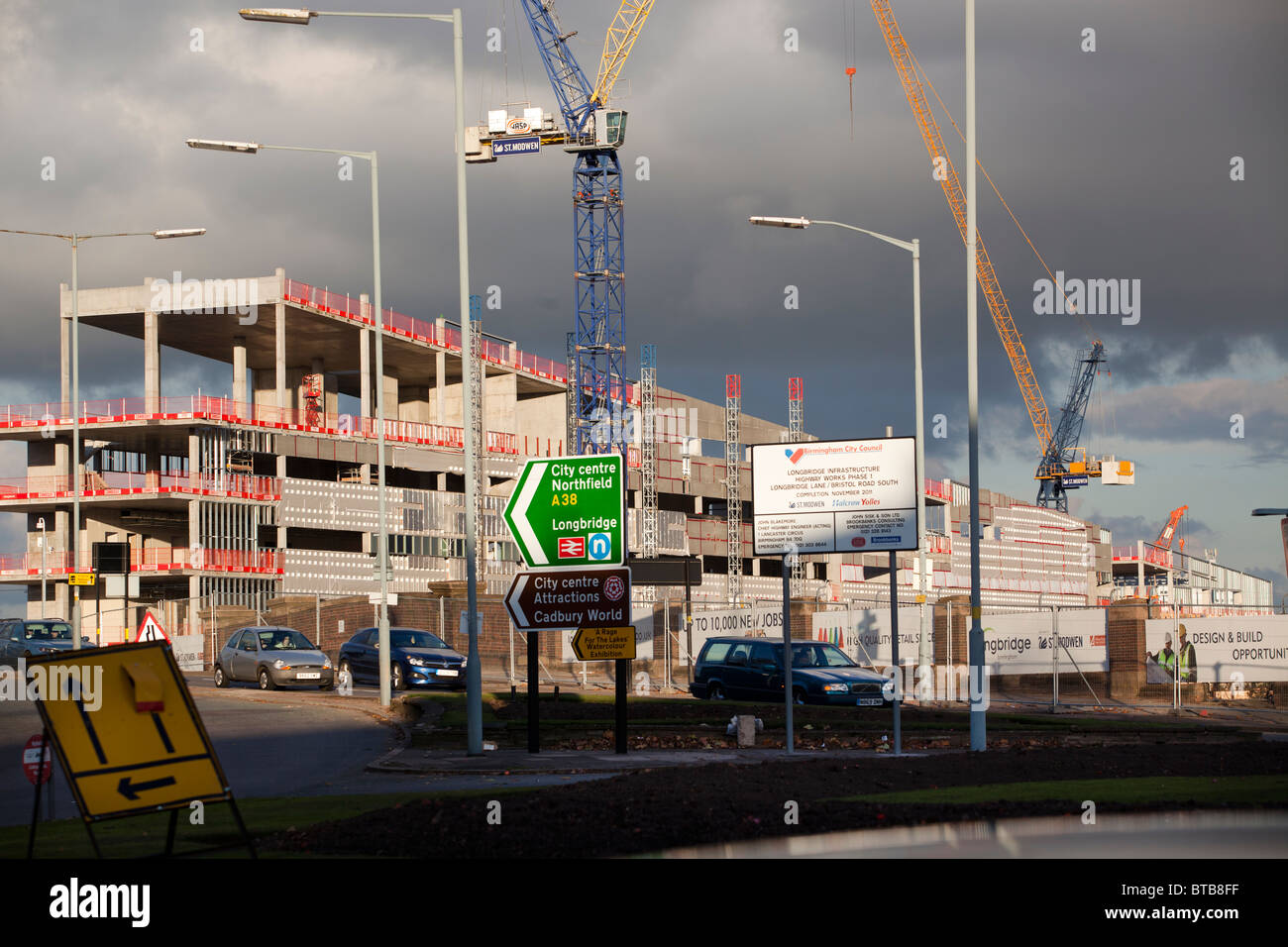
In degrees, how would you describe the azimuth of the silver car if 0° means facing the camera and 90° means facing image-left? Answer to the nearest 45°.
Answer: approximately 315°

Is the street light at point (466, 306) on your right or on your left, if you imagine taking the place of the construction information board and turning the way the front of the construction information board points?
on your right

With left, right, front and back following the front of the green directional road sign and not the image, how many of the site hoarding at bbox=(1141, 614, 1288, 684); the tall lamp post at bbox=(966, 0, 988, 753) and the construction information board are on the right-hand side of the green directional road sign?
0

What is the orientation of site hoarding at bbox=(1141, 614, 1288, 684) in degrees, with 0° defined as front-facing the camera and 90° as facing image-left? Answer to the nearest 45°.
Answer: approximately 0°

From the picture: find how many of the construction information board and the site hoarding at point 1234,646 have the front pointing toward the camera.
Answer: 2

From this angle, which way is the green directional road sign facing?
toward the camera

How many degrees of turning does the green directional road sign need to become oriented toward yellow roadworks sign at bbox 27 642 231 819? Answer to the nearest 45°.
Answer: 0° — it already faces it

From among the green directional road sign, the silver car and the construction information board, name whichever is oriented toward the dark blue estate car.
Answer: the silver car

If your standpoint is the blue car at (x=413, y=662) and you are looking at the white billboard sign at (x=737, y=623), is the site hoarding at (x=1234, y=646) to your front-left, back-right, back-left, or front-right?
front-right

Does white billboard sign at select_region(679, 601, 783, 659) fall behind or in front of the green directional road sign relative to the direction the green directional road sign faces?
behind

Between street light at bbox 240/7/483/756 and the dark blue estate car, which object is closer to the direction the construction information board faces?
the street light

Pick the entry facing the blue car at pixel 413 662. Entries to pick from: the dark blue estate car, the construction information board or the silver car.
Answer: the silver car

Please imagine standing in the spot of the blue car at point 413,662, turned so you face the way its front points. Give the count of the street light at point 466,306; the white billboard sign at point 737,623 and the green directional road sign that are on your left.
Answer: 1

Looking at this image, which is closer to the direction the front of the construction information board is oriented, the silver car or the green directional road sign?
the green directional road sign

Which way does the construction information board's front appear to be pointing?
toward the camera

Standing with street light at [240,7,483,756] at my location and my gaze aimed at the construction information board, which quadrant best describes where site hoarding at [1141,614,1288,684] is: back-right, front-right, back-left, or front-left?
front-left

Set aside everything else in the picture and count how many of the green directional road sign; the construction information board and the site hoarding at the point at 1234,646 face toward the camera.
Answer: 3
